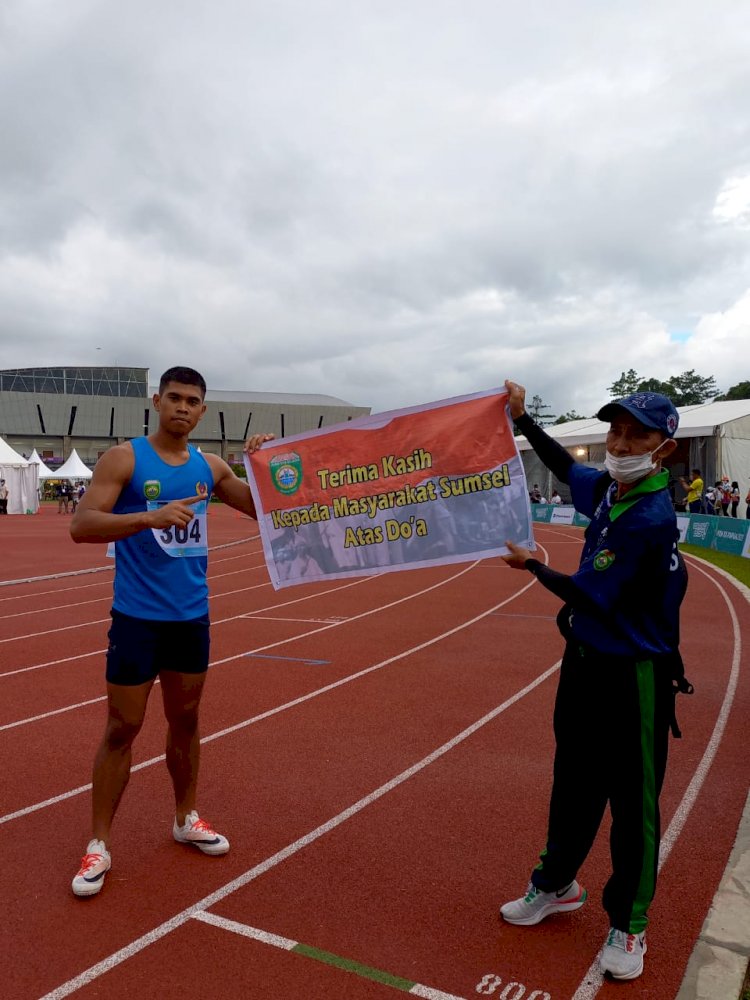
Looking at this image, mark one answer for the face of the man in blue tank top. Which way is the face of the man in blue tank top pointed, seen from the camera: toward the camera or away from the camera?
toward the camera

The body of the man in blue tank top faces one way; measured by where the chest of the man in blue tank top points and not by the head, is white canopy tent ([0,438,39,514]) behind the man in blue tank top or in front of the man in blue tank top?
behind

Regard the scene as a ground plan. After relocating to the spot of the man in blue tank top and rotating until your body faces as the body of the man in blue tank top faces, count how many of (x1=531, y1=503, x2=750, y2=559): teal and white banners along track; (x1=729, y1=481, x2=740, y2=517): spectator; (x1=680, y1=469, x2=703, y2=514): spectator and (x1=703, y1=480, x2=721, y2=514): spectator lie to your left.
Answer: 4

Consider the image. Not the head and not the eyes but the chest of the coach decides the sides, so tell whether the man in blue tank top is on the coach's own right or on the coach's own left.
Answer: on the coach's own right

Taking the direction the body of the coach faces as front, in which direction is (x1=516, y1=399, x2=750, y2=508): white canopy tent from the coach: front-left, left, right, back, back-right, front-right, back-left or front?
back-right

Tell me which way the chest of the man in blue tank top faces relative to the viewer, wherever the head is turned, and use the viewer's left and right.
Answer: facing the viewer and to the right of the viewer

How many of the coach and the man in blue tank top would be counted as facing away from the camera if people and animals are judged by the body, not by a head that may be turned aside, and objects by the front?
0

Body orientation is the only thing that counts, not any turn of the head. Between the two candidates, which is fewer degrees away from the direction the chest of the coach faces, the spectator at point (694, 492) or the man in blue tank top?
the man in blue tank top

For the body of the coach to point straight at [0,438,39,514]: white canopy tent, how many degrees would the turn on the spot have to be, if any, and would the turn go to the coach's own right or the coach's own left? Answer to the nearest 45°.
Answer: approximately 90° to the coach's own right

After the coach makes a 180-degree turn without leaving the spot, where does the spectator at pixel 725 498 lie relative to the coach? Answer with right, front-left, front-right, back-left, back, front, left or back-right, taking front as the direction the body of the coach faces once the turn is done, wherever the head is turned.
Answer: front-left

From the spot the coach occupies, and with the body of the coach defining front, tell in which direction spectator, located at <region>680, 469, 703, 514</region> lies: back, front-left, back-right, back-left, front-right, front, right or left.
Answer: back-right

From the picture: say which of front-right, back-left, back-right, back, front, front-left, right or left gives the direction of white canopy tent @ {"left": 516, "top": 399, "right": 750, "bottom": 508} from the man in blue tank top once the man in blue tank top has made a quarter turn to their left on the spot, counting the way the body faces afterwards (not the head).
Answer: front

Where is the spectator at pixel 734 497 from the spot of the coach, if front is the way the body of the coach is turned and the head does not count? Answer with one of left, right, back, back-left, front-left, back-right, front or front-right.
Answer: back-right

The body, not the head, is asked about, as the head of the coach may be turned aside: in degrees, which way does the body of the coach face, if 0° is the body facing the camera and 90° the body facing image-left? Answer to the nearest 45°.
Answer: approximately 45°

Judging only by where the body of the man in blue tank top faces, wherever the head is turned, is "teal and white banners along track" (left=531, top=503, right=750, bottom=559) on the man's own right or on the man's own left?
on the man's own left
